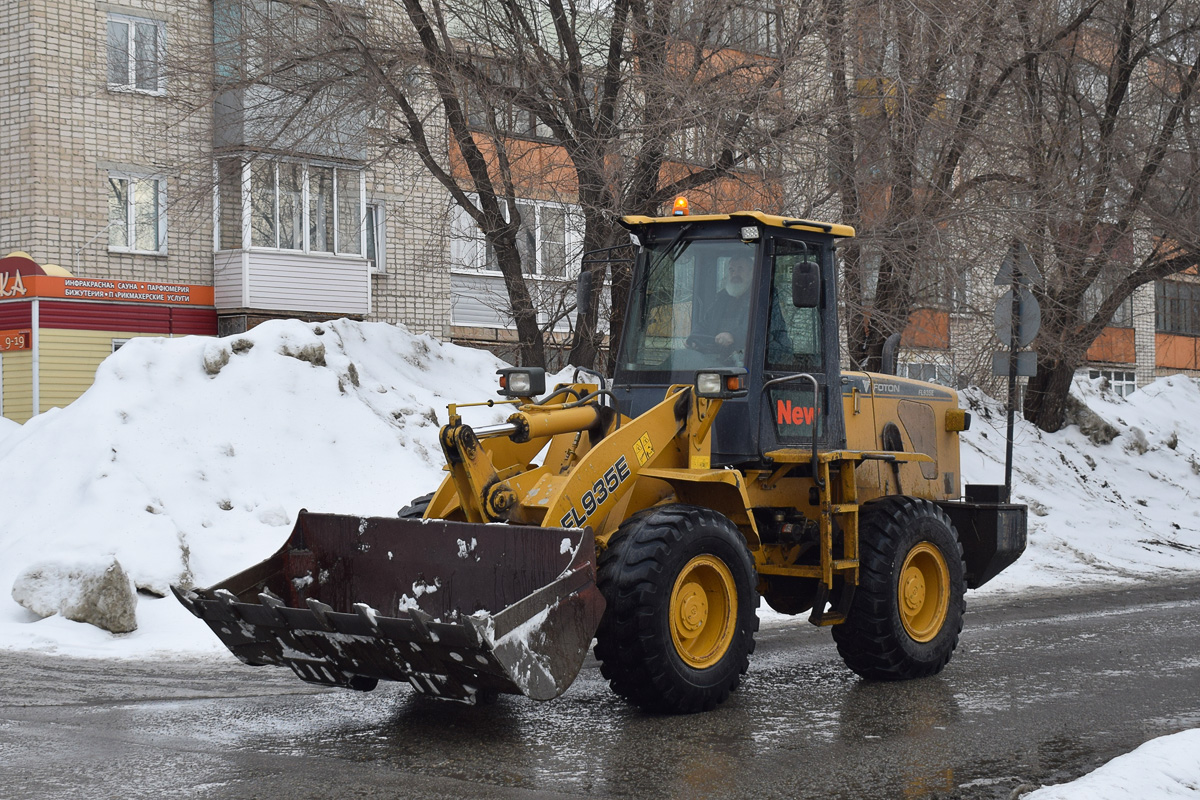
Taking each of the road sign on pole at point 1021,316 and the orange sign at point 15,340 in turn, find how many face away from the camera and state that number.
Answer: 1

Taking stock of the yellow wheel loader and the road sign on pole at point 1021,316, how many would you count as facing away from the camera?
1

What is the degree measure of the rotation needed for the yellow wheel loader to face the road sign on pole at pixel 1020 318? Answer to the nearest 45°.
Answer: approximately 180°

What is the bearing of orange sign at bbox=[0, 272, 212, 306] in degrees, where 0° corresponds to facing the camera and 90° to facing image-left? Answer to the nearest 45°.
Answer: approximately 0°

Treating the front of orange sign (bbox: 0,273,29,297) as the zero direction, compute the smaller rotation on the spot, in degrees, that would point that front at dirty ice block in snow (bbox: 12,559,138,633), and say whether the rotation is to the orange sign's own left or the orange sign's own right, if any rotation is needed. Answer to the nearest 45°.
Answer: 0° — it already faces it

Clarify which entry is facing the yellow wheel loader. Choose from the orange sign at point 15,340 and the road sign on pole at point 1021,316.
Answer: the orange sign

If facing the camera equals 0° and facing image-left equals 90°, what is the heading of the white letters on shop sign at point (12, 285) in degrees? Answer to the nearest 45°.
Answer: approximately 0°

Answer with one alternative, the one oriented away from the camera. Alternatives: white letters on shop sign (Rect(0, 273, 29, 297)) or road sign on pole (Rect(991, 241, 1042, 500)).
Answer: the road sign on pole

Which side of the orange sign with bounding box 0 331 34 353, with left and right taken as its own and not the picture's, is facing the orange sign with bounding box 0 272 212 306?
left

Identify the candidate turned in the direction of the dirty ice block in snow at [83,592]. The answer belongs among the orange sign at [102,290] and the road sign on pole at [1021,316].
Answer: the orange sign

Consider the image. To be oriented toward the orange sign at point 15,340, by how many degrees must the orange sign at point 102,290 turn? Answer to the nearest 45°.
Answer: approximately 90° to its right

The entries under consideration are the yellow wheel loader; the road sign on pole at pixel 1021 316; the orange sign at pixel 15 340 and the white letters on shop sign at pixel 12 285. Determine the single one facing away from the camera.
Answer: the road sign on pole

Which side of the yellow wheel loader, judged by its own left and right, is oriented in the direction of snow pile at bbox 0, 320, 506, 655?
right

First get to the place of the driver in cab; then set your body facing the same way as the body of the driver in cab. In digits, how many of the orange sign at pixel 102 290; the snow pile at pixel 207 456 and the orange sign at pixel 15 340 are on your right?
3

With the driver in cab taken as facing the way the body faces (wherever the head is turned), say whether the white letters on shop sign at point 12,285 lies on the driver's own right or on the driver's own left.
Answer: on the driver's own right
